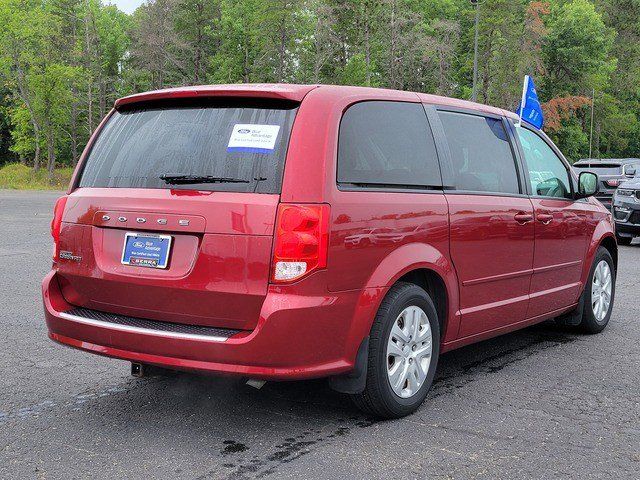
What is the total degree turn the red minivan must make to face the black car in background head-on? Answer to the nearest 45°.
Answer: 0° — it already faces it

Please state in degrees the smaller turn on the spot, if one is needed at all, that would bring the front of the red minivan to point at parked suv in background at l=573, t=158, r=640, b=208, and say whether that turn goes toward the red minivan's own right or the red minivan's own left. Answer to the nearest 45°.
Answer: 0° — it already faces it

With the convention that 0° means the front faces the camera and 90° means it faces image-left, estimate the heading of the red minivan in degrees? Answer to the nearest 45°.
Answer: approximately 225°
